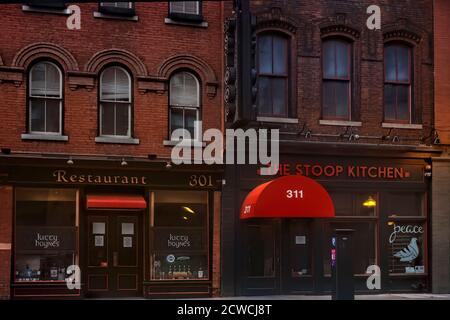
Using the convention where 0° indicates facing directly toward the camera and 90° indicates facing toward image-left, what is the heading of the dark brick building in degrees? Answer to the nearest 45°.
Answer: approximately 0°

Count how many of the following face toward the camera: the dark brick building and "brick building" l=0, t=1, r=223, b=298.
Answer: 2

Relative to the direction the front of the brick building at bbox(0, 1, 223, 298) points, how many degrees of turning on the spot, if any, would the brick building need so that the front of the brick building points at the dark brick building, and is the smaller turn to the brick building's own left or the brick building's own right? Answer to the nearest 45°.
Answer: approximately 90° to the brick building's own left

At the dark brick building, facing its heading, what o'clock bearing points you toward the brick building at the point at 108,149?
The brick building is roughly at 2 o'clock from the dark brick building.

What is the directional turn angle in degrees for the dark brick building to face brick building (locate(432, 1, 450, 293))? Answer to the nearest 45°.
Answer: approximately 90° to its left

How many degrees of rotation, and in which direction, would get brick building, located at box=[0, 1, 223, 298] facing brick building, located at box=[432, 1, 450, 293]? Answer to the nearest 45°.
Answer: approximately 90° to its left

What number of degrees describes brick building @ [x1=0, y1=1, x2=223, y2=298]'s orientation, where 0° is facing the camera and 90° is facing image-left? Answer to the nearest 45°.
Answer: approximately 0°
